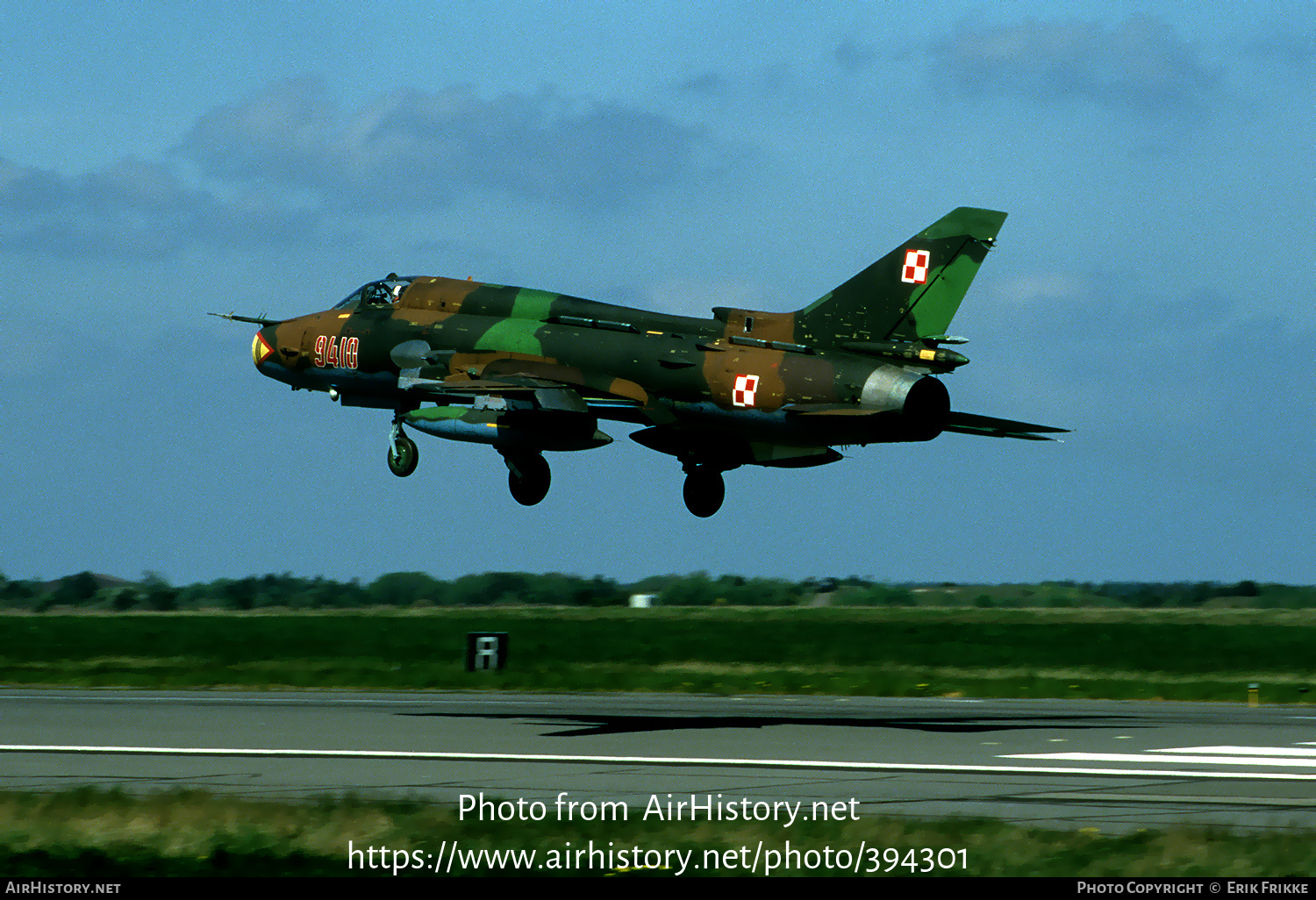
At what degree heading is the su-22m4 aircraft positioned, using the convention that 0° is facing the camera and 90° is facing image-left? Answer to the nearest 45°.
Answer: approximately 135°
